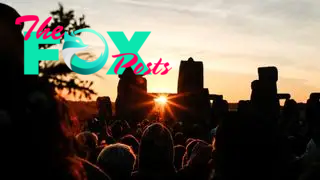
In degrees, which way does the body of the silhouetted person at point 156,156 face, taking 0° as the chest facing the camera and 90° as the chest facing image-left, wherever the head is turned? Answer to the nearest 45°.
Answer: approximately 180°

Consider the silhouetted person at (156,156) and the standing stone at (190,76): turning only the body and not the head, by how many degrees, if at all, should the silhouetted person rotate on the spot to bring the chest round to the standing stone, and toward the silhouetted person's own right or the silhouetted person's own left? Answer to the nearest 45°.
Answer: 0° — they already face it

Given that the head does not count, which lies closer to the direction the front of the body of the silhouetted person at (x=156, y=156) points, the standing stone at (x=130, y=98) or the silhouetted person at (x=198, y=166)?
the standing stone

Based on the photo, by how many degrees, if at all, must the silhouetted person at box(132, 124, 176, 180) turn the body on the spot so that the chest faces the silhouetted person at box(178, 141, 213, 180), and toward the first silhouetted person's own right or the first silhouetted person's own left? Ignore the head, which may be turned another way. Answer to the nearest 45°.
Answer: approximately 45° to the first silhouetted person's own right

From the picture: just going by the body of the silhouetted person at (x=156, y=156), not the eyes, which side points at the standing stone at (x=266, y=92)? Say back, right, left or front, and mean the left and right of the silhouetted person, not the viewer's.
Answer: front

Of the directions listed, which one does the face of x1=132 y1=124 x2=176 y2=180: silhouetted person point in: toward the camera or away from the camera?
away from the camera

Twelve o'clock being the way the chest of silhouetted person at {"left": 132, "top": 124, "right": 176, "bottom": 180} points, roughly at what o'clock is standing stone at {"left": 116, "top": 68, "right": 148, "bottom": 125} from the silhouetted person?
The standing stone is roughly at 12 o'clock from the silhouetted person.

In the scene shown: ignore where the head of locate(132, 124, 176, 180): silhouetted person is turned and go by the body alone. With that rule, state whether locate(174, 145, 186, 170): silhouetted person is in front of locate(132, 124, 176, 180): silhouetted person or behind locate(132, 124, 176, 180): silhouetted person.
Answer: in front
